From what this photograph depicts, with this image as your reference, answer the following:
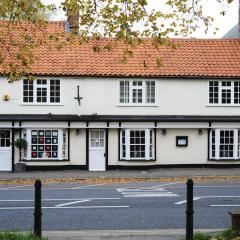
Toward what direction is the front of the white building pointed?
toward the camera

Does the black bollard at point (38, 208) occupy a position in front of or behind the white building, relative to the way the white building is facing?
in front

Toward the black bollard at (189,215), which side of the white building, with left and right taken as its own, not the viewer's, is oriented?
front
